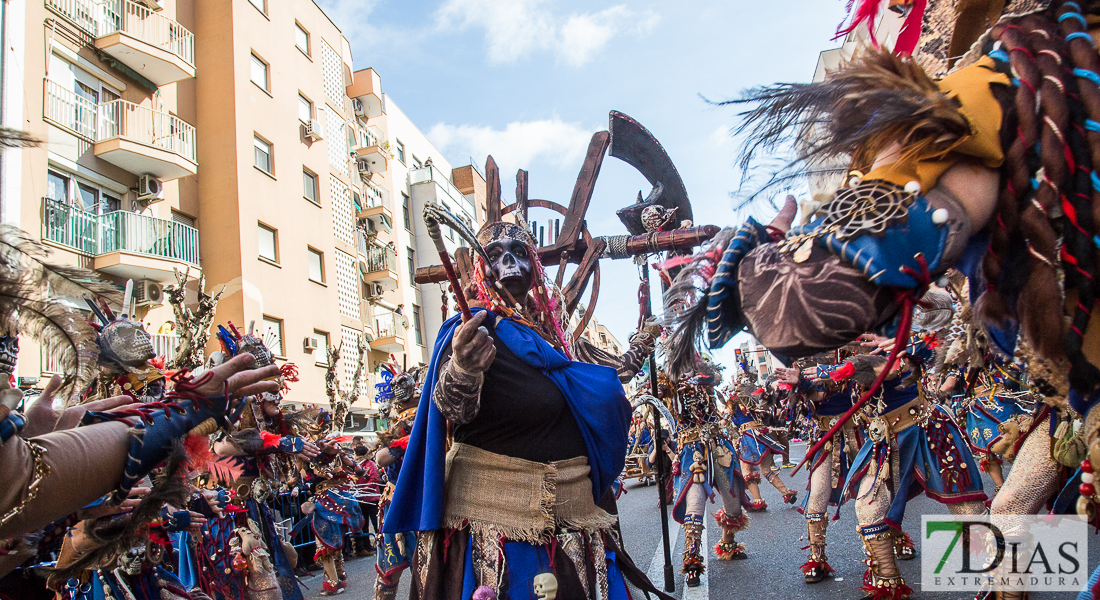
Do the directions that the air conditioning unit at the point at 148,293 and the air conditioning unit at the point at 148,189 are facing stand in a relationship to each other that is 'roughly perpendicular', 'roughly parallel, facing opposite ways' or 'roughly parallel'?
roughly parallel

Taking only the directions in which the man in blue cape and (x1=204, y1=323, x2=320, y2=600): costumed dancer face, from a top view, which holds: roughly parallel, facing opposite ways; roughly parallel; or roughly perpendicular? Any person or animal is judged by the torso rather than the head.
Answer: roughly perpendicular

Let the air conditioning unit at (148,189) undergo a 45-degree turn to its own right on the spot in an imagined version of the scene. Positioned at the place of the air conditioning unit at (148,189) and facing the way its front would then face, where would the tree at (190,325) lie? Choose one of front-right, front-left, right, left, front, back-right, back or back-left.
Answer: front

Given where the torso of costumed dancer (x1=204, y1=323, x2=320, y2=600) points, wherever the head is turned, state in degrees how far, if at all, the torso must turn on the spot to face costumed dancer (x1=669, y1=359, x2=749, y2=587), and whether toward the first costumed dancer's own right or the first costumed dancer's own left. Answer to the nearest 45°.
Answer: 0° — they already face them

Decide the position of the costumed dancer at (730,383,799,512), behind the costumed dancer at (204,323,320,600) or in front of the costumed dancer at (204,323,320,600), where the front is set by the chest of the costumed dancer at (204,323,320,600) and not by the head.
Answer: in front

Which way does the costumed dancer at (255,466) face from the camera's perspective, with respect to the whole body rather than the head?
to the viewer's right

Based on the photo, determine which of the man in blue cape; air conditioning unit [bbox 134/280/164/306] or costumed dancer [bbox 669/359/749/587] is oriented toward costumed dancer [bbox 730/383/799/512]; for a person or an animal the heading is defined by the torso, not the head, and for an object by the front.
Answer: the air conditioning unit

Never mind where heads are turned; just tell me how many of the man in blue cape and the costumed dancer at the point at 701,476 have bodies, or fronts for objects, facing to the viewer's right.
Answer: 0

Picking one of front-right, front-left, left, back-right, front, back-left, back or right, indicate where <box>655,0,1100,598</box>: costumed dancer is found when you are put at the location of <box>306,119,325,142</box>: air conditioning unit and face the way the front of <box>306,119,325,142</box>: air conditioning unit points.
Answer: front-right

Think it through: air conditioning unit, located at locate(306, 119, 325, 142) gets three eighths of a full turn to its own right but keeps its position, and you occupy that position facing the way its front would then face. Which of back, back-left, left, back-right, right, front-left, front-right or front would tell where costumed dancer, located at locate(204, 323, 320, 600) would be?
left

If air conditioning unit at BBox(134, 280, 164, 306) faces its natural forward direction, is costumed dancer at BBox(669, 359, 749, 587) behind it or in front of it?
in front

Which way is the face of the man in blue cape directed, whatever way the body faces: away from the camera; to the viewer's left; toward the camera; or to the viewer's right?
toward the camera

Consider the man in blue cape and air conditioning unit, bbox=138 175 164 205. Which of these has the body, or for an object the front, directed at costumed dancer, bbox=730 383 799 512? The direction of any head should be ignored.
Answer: the air conditioning unit

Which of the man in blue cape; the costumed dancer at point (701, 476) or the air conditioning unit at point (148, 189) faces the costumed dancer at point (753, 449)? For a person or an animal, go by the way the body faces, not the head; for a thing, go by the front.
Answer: the air conditioning unit

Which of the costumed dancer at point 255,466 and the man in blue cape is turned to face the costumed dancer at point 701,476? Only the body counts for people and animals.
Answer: the costumed dancer at point 255,466

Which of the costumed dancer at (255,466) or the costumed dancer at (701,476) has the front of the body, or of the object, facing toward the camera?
the costumed dancer at (701,476)

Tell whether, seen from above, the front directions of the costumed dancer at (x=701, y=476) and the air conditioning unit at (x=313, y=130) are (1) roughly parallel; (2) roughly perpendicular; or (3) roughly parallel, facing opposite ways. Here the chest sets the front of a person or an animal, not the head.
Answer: roughly perpendicular

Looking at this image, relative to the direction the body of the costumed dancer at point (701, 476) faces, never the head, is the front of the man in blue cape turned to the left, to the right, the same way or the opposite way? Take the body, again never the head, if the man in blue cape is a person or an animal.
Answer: the same way

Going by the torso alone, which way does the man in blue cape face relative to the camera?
toward the camera

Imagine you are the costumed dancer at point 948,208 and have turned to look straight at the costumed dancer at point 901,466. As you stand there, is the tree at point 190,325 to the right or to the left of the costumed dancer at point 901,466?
left

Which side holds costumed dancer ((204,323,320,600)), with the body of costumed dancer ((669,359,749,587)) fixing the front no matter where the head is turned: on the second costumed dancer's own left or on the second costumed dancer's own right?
on the second costumed dancer's own right

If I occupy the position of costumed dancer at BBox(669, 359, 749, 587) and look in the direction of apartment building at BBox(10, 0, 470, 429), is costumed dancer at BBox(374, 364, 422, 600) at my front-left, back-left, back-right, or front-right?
front-left

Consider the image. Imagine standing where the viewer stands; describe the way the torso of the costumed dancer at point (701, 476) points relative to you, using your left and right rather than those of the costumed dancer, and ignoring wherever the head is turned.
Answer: facing the viewer
